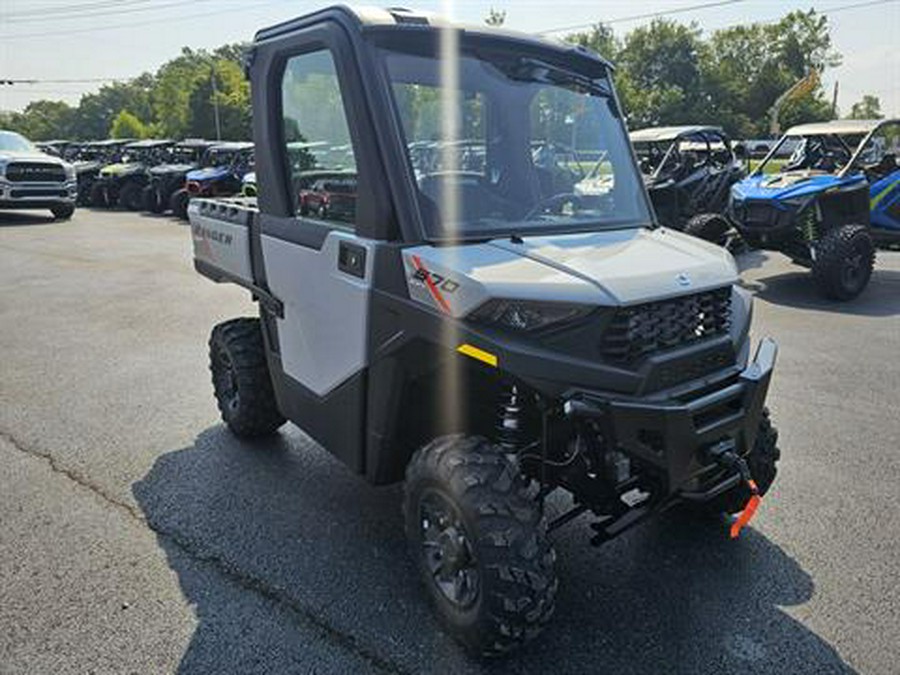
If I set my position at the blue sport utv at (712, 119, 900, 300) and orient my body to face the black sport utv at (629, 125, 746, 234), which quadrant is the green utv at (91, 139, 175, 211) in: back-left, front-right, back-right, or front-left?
front-left

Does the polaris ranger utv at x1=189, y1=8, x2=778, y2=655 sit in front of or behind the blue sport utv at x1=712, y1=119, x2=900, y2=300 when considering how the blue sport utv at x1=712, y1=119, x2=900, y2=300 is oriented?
in front

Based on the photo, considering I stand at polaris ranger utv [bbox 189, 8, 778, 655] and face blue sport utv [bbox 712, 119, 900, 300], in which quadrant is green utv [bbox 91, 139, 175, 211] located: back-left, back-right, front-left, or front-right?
front-left

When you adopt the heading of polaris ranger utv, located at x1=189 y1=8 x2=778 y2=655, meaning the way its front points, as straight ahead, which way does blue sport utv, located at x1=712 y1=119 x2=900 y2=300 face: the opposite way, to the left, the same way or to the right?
to the right

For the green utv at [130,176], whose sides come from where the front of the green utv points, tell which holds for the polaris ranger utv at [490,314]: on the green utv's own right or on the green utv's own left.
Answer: on the green utv's own left

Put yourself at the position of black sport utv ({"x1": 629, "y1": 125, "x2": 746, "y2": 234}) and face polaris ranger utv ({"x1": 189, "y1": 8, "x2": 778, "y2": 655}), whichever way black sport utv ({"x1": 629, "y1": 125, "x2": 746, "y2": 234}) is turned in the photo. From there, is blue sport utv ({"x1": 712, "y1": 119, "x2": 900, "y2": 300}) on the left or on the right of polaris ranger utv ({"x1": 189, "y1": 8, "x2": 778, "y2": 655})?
left

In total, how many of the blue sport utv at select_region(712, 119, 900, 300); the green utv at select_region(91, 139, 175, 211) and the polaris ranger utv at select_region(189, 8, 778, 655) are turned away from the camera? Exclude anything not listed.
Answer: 0

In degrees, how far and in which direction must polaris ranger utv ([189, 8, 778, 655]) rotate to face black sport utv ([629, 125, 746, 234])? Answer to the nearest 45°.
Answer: approximately 135° to its left

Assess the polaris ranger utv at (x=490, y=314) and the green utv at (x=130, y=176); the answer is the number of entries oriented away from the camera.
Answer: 0

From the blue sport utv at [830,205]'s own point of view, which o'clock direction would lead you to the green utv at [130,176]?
The green utv is roughly at 2 o'clock from the blue sport utv.

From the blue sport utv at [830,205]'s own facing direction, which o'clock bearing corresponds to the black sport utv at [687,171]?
the black sport utv at [687,171] is roughly at 3 o'clock from the blue sport utv at [830,205].

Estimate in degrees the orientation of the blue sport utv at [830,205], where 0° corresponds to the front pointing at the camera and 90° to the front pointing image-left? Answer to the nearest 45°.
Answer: approximately 45°

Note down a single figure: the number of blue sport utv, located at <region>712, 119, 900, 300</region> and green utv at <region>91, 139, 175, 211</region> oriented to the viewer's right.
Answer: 0

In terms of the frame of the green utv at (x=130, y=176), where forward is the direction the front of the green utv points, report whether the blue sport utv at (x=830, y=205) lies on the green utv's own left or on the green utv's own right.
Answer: on the green utv's own left

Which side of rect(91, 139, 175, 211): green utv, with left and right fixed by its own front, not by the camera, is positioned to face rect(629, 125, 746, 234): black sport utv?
left
